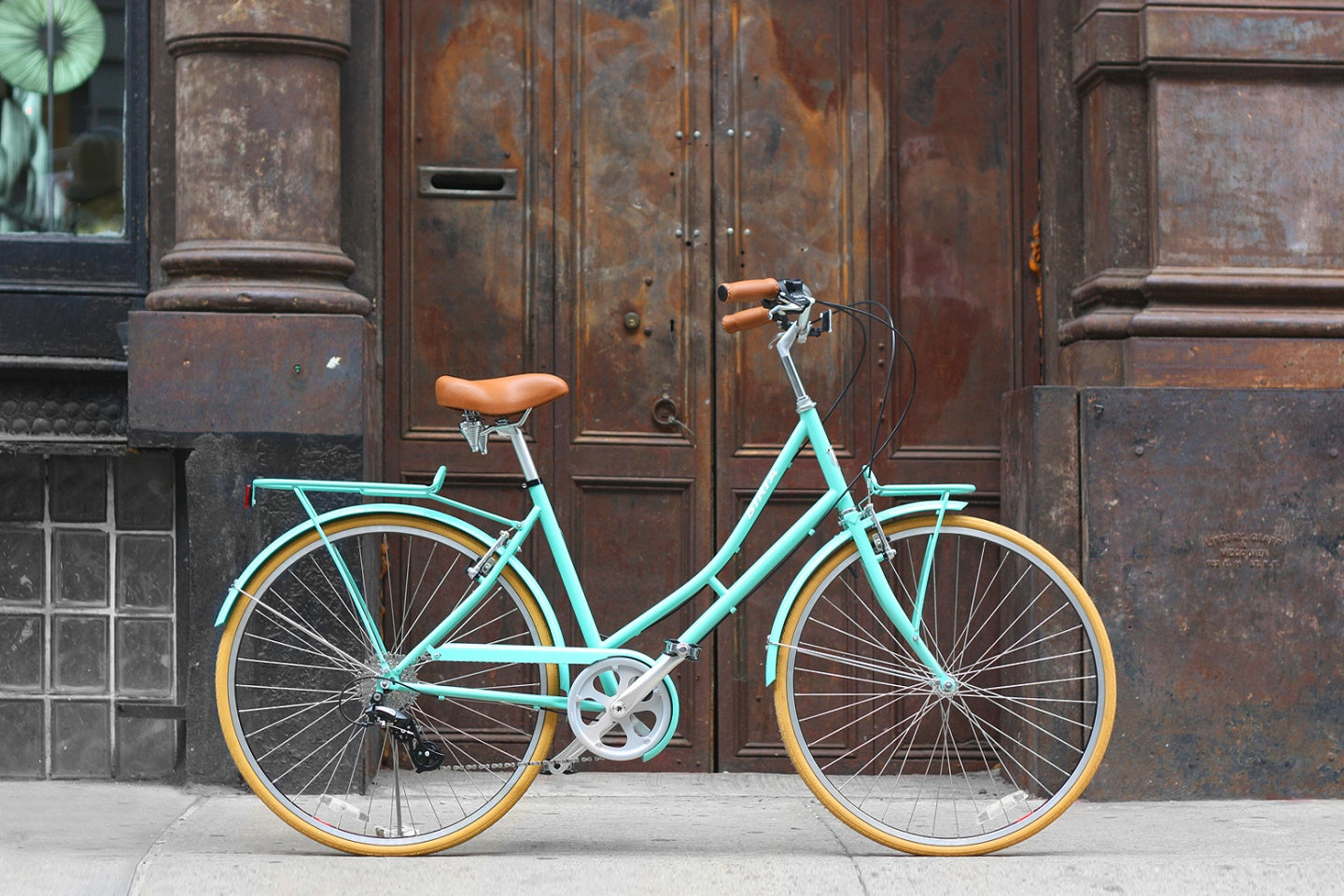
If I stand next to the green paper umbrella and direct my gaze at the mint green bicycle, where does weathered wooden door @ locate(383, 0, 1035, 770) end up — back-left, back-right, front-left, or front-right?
front-left

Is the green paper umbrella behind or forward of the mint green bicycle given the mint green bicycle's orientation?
behind

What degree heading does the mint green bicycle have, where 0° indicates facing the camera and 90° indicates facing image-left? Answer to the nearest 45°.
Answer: approximately 270°

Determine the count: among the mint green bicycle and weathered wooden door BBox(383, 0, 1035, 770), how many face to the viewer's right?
1

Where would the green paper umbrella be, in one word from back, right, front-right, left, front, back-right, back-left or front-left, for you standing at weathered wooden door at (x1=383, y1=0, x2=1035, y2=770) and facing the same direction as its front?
right

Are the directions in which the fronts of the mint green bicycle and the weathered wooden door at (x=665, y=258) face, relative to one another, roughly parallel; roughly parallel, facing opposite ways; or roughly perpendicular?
roughly perpendicular

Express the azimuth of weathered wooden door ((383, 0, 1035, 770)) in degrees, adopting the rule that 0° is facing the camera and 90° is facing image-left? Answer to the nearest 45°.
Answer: approximately 0°
